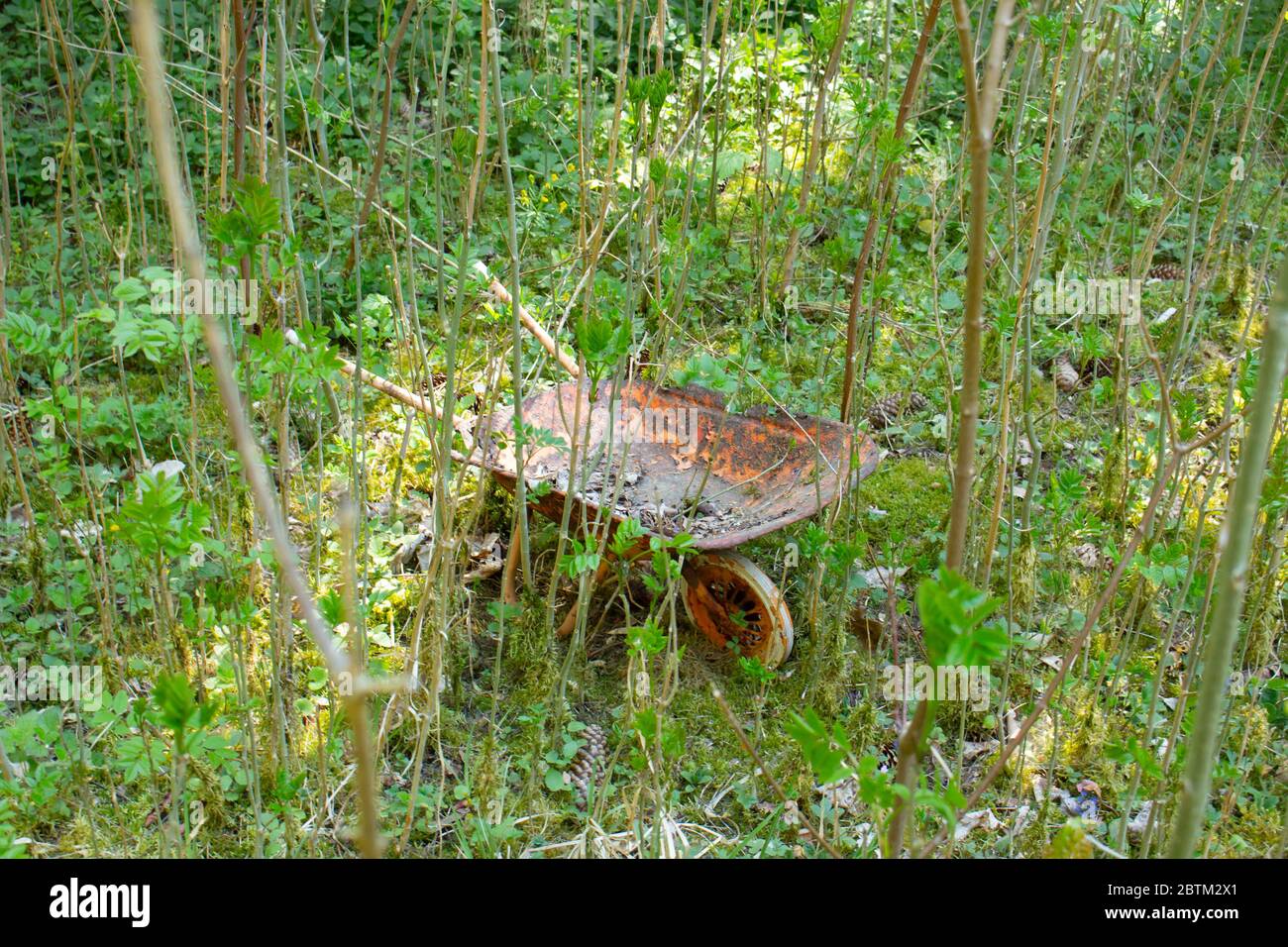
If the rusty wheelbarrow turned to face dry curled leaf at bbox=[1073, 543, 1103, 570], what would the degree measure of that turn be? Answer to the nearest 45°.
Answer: approximately 45° to its left

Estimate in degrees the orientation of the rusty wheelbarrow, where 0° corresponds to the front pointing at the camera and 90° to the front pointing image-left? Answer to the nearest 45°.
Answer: approximately 315°

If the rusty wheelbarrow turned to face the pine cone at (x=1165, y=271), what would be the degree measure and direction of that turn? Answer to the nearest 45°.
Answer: approximately 90° to its left

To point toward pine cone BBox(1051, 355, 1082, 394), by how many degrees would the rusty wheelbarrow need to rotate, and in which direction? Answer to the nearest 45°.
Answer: approximately 90° to its left
